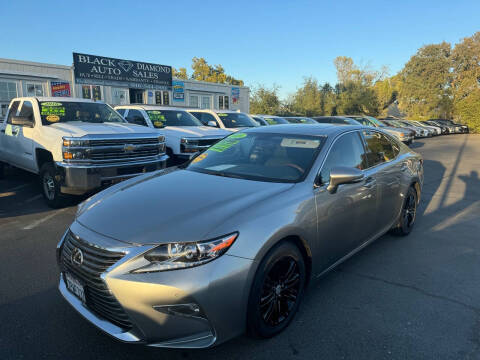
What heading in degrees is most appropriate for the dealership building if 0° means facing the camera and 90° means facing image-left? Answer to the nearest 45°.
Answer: approximately 315°

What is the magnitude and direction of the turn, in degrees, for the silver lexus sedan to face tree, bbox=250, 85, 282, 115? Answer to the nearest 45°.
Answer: approximately 135° to its right

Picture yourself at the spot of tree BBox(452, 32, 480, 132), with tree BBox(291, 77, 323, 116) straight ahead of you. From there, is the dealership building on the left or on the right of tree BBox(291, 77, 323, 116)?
left

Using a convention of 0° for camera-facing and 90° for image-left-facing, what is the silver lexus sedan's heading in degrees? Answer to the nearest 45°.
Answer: approximately 45°

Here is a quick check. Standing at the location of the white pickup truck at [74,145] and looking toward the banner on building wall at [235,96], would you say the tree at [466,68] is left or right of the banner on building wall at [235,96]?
right

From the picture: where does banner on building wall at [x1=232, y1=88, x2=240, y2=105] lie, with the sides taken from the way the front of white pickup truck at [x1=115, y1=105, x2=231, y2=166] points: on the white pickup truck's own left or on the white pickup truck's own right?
on the white pickup truck's own left

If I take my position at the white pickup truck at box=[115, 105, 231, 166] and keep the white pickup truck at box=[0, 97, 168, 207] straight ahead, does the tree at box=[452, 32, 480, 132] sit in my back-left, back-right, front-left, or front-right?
back-left

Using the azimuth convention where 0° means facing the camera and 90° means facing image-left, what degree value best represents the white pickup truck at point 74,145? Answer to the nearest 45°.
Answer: approximately 315°

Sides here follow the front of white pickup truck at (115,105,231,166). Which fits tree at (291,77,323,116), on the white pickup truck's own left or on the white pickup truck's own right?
on the white pickup truck's own left

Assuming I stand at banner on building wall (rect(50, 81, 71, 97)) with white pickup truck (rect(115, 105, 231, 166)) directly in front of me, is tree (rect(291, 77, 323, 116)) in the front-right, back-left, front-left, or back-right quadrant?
back-left

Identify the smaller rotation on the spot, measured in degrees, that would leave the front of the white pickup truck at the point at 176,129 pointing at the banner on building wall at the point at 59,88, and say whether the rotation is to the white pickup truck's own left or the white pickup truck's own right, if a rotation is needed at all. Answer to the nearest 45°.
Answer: approximately 180°
